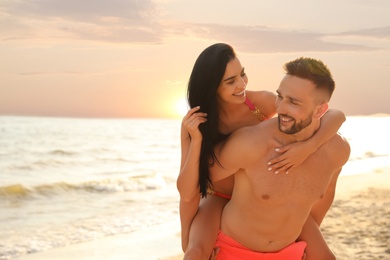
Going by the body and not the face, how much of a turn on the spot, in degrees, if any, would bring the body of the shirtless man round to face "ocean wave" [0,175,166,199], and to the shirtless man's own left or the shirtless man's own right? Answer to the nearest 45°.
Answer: approximately 135° to the shirtless man's own right

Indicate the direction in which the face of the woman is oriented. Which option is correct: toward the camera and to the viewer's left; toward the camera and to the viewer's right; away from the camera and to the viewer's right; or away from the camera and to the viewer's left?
toward the camera and to the viewer's right

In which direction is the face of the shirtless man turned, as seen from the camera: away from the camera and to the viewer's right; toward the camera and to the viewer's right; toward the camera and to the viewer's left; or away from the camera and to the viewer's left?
toward the camera and to the viewer's left

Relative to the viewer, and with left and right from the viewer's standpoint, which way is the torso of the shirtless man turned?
facing the viewer
